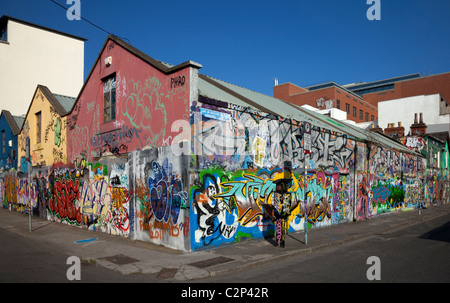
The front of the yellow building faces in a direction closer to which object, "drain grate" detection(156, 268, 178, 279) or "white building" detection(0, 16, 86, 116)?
the drain grate

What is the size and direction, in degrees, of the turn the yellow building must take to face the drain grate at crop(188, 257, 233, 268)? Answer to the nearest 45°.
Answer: approximately 45° to its left

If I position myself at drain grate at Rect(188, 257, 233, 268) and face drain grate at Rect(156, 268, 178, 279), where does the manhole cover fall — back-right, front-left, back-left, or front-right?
front-right

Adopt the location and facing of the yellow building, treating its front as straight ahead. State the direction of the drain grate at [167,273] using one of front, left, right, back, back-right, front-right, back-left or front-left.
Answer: front-left

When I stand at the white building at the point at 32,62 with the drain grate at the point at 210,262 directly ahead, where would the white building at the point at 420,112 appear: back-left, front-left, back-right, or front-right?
front-left
